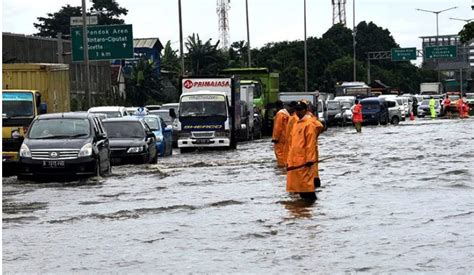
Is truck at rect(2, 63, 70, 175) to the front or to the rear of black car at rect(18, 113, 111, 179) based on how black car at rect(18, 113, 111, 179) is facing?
to the rear

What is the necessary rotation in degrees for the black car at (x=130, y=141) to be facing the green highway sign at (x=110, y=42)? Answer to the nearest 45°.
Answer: approximately 135° to its right

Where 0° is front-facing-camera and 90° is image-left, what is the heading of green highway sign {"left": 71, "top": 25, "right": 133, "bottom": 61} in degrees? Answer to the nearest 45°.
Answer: approximately 0°

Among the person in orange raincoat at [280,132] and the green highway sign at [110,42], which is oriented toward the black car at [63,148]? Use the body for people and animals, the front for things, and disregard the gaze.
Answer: the green highway sign

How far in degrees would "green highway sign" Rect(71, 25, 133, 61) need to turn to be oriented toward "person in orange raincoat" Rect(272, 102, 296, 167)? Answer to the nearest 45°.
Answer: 0° — it already faces them
